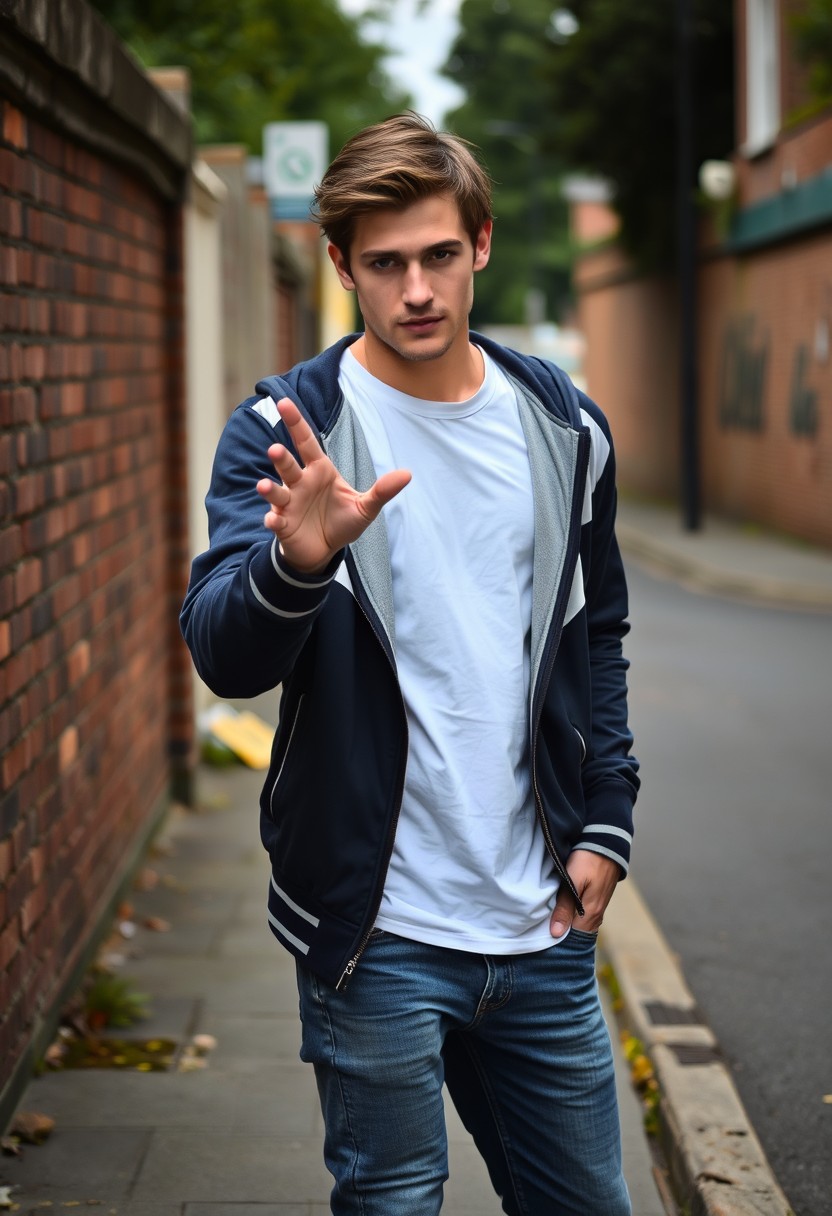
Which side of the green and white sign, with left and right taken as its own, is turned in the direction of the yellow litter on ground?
front

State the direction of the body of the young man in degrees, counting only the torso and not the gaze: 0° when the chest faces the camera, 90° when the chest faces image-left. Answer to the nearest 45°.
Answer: approximately 0°

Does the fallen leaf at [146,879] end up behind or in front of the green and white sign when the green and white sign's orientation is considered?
in front

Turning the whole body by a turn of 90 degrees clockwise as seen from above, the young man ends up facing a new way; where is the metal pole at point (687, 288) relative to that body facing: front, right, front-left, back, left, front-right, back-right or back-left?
right

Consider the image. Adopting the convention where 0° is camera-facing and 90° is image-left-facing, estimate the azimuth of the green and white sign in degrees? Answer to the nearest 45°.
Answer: approximately 0°

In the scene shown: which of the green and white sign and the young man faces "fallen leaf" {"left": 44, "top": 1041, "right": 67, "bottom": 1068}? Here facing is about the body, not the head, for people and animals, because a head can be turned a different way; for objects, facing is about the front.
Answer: the green and white sign

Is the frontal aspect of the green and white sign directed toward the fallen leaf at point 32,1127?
yes

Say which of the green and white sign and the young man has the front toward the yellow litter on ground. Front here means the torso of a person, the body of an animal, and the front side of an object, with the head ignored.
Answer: the green and white sign

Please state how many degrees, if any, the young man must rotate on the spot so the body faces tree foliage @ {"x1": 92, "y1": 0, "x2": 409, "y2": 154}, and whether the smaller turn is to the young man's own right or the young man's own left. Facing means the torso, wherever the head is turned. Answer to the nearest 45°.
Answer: approximately 180°

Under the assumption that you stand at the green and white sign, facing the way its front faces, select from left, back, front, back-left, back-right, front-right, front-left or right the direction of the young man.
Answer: front

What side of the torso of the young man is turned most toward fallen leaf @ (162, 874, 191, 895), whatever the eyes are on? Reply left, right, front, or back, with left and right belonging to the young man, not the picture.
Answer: back
